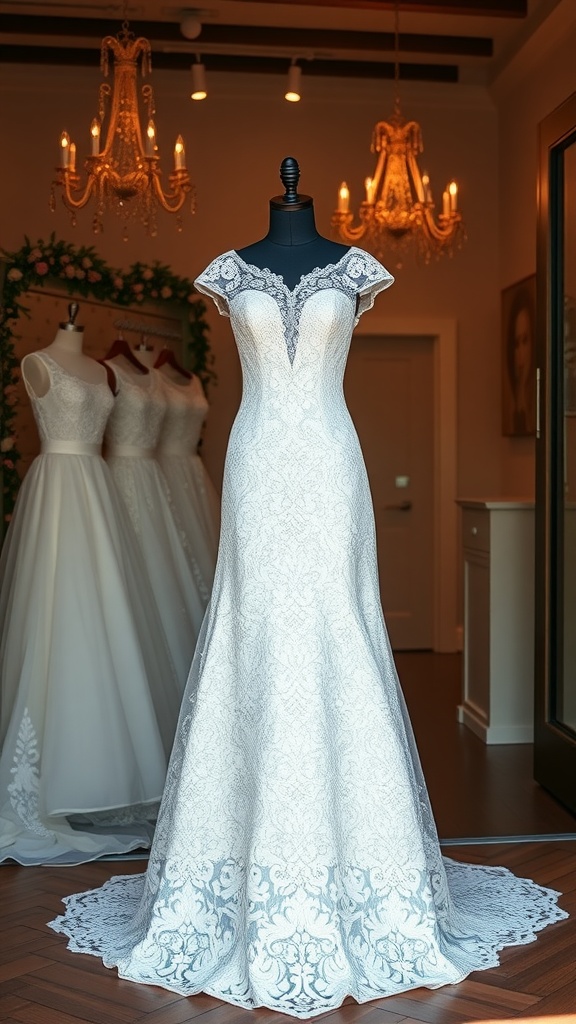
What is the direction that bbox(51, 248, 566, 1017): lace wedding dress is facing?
toward the camera

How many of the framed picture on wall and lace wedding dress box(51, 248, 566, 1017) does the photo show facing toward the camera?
1

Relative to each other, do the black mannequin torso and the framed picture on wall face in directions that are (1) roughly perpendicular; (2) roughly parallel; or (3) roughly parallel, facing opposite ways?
roughly perpendicular

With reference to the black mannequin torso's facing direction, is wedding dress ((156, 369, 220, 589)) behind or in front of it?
behind

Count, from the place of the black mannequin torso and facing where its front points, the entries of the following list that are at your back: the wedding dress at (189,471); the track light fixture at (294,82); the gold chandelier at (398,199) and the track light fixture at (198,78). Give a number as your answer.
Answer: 4

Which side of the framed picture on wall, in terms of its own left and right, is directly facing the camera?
left

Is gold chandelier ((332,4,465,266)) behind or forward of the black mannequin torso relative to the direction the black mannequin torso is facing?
behind

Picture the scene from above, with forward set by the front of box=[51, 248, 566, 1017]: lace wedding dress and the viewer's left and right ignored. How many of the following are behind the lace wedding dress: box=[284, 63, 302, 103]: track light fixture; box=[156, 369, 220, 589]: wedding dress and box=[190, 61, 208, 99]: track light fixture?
3

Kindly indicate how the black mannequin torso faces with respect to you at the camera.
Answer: facing the viewer

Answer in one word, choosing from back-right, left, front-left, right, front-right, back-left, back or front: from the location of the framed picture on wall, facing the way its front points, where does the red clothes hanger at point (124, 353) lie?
front-left

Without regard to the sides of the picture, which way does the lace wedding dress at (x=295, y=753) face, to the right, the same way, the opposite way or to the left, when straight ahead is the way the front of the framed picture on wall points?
to the left

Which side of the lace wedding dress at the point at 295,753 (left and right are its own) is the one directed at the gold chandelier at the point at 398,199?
back

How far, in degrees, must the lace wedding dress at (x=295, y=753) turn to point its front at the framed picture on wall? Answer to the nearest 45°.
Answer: approximately 180°

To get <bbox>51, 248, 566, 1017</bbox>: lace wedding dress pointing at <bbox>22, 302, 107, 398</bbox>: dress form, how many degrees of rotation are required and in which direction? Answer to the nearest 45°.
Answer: approximately 135° to its right

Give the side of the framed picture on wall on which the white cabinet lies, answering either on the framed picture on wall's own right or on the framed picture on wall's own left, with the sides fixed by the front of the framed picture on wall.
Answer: on the framed picture on wall's own left

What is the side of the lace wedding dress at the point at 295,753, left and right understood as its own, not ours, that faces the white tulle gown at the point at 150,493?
back

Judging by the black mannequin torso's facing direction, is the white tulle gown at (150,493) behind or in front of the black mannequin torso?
behind
